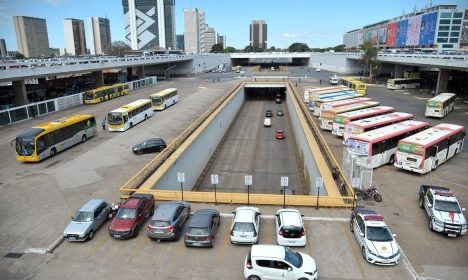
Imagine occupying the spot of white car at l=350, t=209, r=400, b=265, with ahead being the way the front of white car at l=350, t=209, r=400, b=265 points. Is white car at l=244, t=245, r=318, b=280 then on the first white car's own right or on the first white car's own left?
on the first white car's own right

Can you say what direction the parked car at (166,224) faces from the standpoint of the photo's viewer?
facing away from the viewer and to the right of the viewer

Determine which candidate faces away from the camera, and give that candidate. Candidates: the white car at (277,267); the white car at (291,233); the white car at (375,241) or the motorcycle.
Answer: the white car at (291,233)

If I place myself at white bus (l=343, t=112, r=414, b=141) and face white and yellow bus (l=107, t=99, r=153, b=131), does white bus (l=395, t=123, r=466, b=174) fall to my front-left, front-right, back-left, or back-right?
back-left

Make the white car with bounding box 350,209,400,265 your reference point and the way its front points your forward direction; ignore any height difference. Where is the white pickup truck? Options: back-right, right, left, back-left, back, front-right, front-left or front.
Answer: left

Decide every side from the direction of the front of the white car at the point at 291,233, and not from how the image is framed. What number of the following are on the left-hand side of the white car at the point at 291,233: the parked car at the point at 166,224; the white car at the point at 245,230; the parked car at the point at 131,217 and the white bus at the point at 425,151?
3

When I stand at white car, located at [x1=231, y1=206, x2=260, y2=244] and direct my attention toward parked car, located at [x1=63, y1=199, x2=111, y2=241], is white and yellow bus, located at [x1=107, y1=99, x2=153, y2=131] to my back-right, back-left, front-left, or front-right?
front-right

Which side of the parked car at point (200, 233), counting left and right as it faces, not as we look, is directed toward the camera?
back

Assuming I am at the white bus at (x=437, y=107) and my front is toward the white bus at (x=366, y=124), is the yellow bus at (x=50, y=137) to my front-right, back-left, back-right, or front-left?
front-right

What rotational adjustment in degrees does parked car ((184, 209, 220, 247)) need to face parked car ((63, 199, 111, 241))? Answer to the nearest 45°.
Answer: approximately 90° to its left

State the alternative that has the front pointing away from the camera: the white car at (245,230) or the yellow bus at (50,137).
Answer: the white car

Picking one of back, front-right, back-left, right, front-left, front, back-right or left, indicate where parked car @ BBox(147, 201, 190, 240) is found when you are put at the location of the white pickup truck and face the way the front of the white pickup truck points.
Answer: right

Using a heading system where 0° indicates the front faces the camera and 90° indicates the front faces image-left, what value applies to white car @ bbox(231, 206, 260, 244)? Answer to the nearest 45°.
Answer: approximately 180°

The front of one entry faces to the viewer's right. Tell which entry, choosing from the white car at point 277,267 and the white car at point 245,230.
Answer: the white car at point 277,267

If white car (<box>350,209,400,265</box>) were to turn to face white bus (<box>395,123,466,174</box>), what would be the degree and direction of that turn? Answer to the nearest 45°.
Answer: approximately 135° to its left
